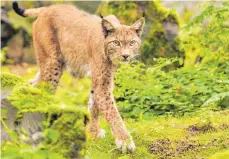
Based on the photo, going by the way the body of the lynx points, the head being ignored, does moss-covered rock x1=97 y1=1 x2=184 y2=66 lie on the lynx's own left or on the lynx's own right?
on the lynx's own left

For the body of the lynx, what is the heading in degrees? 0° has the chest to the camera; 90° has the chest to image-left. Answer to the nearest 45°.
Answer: approximately 315°
